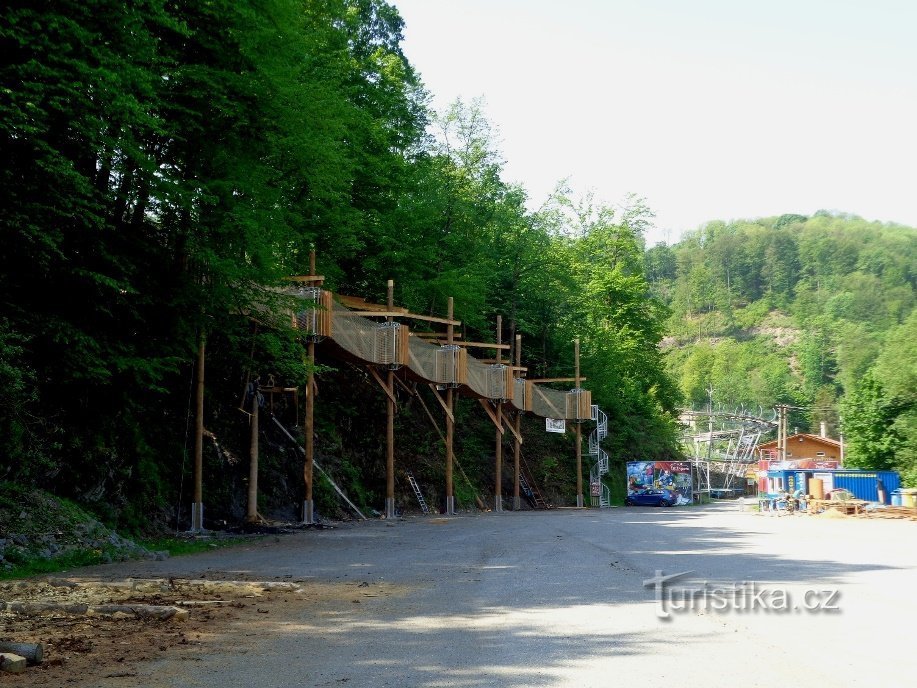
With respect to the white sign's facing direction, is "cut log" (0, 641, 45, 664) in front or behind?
in front

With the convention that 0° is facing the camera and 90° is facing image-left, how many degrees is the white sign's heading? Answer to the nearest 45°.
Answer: approximately 0°

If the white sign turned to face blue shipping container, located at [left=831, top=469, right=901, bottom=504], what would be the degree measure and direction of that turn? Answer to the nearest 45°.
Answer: approximately 90° to its left

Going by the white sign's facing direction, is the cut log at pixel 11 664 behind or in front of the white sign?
in front
